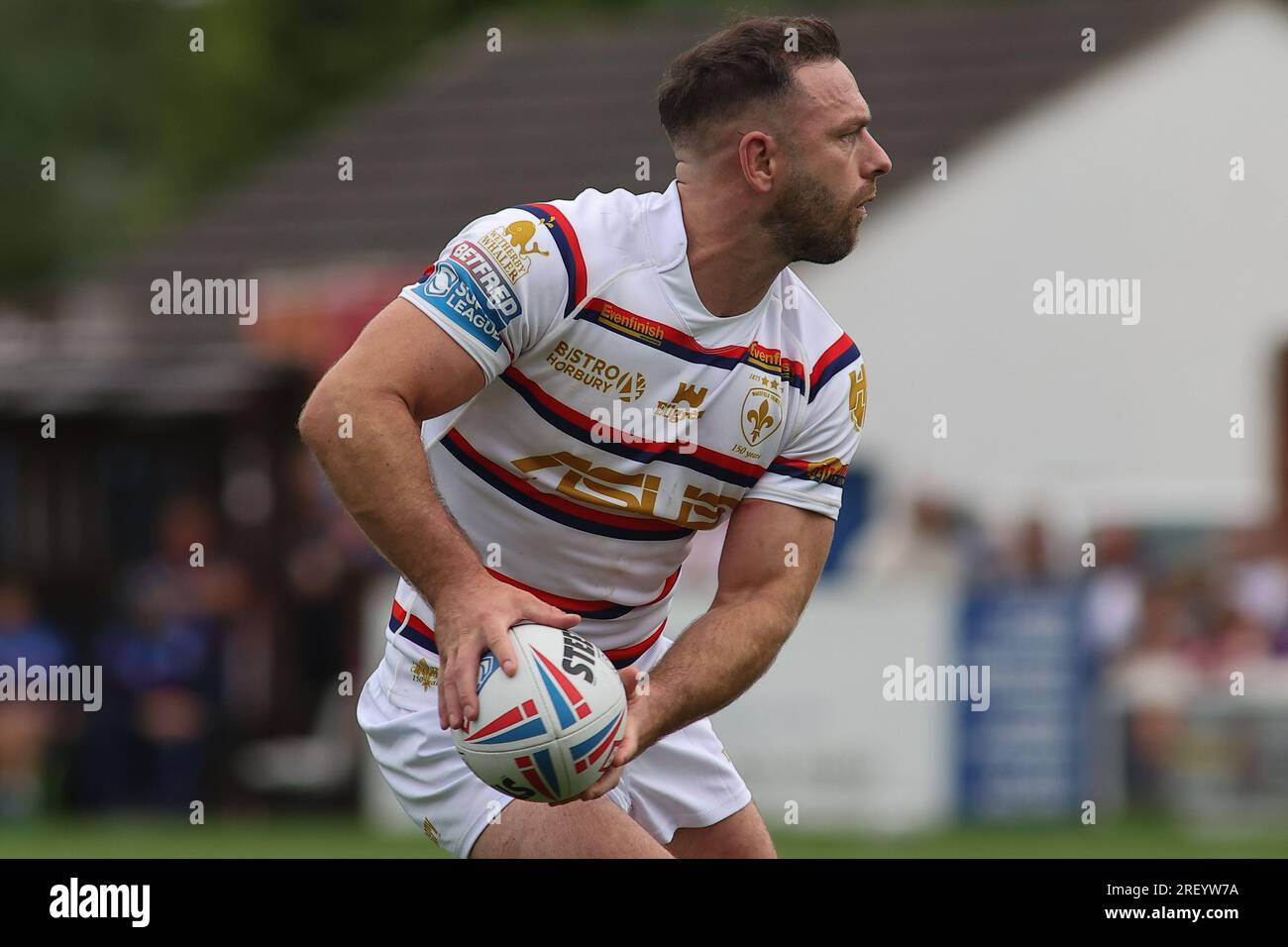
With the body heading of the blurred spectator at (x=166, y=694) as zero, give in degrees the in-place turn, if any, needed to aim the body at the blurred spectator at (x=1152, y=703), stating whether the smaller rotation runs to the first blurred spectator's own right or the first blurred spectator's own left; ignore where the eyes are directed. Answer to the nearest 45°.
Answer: approximately 45° to the first blurred spectator's own left

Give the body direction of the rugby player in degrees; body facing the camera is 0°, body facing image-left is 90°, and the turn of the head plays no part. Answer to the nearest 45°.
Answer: approximately 315°

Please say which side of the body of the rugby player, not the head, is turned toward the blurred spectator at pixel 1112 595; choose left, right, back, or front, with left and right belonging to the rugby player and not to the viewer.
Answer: left

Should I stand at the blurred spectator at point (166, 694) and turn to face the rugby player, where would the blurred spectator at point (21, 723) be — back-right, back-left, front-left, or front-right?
back-right

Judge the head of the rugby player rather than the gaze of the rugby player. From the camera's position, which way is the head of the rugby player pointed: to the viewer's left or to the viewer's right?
to the viewer's right

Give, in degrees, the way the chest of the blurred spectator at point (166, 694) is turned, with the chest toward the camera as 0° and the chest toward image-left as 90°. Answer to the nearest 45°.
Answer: approximately 0°

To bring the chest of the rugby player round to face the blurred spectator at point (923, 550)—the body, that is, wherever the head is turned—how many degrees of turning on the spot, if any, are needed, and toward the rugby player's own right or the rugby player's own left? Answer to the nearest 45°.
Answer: approximately 135° to the rugby player's own left
